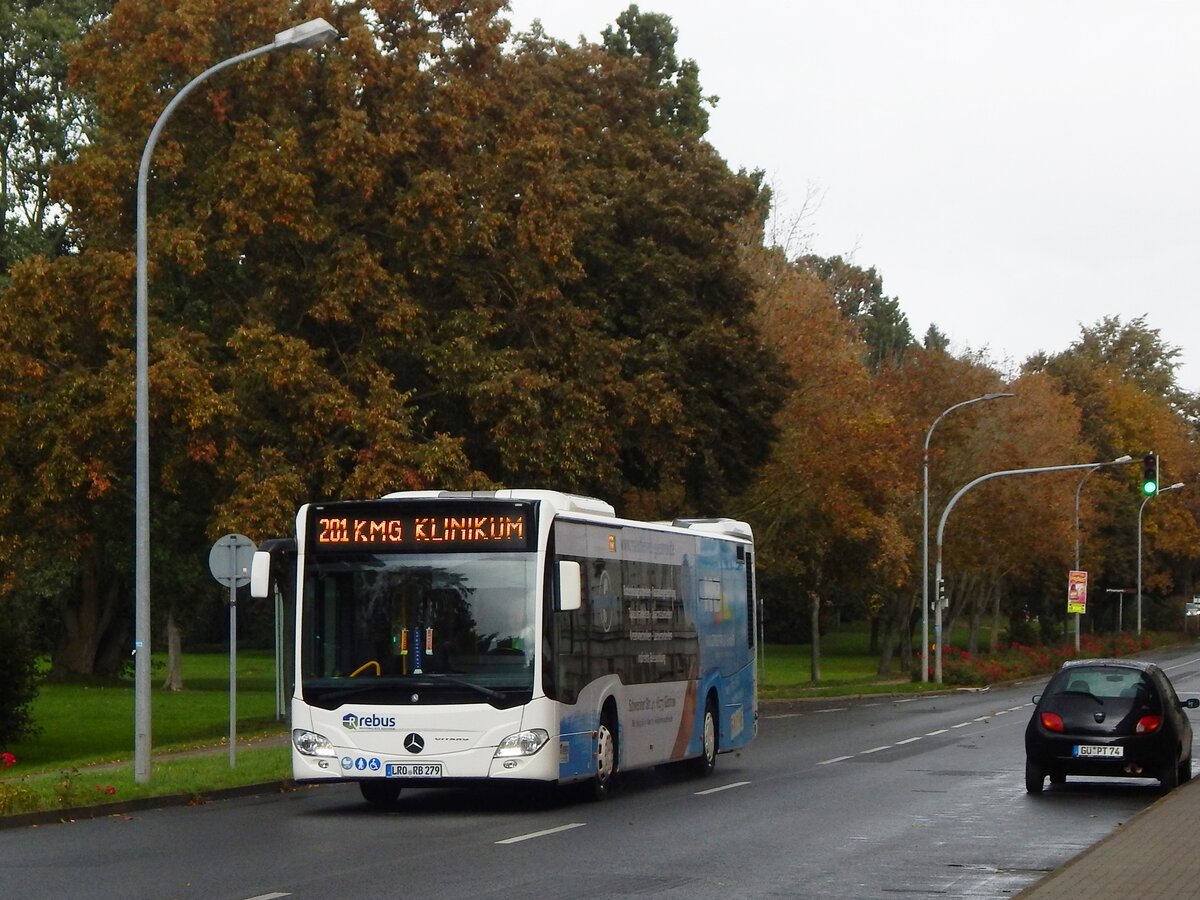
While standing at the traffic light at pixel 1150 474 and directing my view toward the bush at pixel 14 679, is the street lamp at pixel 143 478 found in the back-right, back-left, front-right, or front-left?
front-left

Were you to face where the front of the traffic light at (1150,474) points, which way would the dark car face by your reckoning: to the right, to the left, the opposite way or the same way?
the opposite way

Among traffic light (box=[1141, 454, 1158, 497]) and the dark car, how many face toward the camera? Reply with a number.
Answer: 1

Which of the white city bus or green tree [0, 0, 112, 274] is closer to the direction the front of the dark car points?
the green tree

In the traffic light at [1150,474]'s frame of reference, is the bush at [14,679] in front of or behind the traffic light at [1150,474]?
in front

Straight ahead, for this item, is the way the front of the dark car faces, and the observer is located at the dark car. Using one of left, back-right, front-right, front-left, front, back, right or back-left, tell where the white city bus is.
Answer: back-left

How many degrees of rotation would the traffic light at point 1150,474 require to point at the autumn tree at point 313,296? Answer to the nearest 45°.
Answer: approximately 45° to its right

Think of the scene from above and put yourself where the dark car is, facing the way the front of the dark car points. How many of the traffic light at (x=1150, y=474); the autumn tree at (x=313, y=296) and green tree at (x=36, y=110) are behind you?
0

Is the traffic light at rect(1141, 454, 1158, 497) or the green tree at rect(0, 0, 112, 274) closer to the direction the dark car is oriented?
the traffic light

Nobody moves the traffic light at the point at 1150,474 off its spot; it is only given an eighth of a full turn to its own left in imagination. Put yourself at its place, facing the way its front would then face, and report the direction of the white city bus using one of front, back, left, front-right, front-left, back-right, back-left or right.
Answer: front-right

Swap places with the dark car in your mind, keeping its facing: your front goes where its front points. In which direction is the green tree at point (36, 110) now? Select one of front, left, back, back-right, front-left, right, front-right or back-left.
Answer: front-left

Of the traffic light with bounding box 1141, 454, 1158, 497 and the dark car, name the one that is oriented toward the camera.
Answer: the traffic light

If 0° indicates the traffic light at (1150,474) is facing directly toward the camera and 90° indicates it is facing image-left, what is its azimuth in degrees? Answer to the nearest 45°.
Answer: approximately 0°

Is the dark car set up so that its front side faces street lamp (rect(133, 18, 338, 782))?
no

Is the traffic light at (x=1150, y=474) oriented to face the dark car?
yes

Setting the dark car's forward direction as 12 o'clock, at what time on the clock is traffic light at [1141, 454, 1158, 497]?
The traffic light is roughly at 12 o'clock from the dark car.

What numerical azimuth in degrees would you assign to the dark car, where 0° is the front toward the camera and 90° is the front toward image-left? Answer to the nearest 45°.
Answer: approximately 180°

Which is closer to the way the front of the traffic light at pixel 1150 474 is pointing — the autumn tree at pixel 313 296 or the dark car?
the dark car

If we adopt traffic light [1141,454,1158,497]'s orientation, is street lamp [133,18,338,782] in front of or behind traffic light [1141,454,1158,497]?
in front

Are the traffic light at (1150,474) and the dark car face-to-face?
yes
